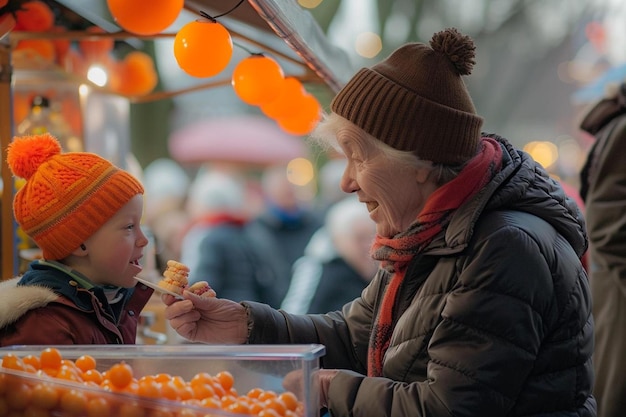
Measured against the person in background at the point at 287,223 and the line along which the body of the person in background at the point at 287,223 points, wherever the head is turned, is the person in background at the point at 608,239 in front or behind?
in front

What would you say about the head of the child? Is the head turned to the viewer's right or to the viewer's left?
to the viewer's right

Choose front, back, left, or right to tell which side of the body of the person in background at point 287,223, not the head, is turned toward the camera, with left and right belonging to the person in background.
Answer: front

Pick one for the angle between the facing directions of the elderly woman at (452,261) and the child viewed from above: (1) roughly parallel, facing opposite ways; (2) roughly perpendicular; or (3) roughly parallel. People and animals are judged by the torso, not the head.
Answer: roughly parallel, facing opposite ways

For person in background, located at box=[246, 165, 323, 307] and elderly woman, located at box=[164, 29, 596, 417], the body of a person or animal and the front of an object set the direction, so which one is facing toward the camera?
the person in background

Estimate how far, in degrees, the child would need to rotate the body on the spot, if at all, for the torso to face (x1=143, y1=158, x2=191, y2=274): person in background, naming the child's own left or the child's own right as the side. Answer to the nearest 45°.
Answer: approximately 90° to the child's own left

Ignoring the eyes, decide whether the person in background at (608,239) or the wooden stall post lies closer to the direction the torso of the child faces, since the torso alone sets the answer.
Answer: the person in background

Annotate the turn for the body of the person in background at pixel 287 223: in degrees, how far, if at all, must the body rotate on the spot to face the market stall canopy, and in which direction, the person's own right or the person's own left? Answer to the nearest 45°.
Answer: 0° — they already face it

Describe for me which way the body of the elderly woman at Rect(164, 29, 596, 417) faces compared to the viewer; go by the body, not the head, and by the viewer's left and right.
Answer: facing to the left of the viewer

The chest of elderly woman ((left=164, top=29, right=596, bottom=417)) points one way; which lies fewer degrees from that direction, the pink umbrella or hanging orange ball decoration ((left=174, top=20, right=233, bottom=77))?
the hanging orange ball decoration

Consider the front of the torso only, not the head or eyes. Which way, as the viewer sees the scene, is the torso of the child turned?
to the viewer's right

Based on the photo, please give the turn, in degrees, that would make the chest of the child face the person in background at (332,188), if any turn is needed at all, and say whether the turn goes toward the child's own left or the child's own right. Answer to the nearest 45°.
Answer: approximately 45° to the child's own left

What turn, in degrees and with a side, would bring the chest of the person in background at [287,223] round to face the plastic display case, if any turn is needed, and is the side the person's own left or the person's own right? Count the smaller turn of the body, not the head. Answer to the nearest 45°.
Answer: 0° — they already face it

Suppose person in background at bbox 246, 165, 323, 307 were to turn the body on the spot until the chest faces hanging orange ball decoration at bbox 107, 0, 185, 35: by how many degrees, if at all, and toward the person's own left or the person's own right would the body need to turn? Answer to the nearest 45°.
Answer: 0° — they already face it
